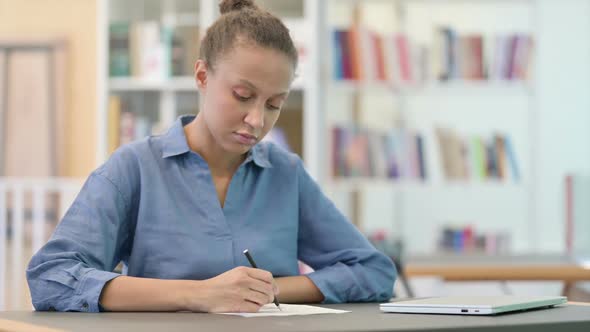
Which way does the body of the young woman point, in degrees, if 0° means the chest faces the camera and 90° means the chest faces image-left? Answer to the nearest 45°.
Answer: approximately 0°

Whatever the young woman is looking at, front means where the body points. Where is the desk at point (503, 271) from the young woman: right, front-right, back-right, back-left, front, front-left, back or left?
back-left

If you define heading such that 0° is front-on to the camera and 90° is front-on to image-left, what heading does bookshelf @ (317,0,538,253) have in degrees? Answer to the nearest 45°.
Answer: approximately 0°

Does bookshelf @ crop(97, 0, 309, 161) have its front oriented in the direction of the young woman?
yes

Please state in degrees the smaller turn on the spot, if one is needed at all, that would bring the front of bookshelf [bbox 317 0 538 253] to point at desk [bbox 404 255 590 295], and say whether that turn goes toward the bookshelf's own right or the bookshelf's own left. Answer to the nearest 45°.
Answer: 0° — it already faces it
